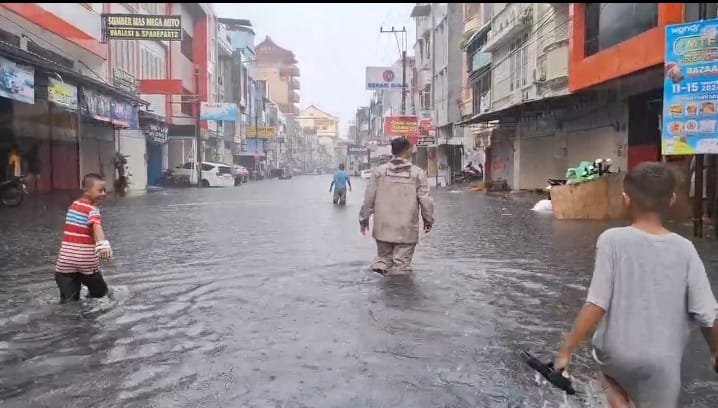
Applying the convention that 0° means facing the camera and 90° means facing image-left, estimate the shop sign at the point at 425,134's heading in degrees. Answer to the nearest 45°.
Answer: approximately 0°

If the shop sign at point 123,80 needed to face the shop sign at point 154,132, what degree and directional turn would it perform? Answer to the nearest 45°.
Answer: approximately 90° to its left

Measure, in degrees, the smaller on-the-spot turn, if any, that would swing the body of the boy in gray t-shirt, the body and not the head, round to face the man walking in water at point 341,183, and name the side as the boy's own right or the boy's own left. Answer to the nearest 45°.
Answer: approximately 45° to the boy's own left

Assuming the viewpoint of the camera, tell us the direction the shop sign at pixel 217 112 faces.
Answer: facing the viewer

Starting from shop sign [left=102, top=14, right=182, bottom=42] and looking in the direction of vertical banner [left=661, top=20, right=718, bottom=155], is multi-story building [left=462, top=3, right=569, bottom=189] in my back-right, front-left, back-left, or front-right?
front-left

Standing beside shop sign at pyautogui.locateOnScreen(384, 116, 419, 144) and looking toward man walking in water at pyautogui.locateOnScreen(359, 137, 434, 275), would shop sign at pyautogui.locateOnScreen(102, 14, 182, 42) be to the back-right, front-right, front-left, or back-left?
front-right

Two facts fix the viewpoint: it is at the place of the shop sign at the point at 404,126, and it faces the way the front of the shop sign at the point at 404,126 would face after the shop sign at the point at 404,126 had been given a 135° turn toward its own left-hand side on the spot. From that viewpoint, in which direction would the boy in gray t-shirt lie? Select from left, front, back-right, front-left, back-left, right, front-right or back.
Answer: back-right

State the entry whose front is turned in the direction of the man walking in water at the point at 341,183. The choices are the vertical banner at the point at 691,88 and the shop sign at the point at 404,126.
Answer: the shop sign

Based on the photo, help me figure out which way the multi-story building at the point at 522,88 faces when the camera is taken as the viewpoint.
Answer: facing the viewer and to the left of the viewer

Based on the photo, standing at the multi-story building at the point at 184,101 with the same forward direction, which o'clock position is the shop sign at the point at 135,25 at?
The shop sign is roughly at 3 o'clock from the multi-story building.

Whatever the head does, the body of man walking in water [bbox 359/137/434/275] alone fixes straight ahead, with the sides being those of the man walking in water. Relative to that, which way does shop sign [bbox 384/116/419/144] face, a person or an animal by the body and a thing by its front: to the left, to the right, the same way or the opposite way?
the opposite way

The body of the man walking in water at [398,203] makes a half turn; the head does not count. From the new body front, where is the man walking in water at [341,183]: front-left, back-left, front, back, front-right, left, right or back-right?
back

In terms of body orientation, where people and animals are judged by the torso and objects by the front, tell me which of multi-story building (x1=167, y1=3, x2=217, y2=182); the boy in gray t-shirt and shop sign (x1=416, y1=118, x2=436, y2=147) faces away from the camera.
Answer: the boy in gray t-shirt

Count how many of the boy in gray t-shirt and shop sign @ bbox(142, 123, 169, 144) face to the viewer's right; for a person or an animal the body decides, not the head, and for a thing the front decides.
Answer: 0

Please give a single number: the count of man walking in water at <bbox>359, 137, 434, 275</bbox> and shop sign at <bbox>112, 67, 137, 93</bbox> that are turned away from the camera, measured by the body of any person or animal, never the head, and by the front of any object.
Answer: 1

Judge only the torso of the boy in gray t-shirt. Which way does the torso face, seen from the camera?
away from the camera

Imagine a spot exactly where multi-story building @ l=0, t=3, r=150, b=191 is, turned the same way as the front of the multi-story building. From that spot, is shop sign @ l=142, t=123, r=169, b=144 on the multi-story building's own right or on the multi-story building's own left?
on the multi-story building's own left

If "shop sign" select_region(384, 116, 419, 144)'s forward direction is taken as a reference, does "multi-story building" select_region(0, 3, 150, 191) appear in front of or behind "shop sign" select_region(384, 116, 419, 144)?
in front

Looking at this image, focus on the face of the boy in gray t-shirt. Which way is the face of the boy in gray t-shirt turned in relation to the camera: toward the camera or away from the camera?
away from the camera

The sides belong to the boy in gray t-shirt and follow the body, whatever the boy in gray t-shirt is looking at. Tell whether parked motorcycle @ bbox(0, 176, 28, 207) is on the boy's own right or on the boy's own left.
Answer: on the boy's own left

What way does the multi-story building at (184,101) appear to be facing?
to the viewer's right
